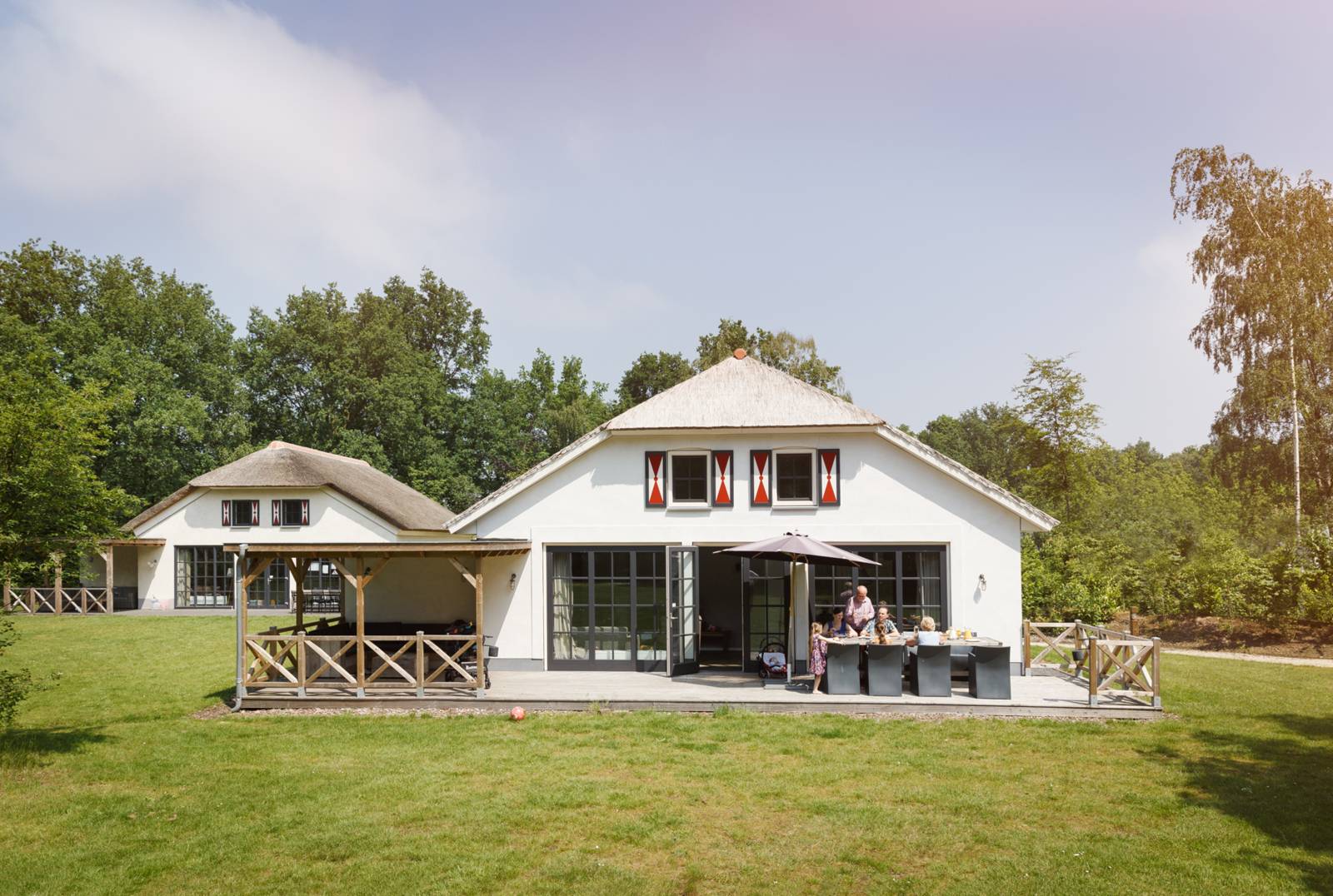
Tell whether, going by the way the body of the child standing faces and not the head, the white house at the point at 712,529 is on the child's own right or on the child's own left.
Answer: on the child's own left

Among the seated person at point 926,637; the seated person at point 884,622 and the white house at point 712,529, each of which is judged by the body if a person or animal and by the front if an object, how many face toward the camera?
2

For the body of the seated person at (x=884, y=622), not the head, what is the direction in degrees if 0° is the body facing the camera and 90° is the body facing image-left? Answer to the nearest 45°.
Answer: approximately 0°
